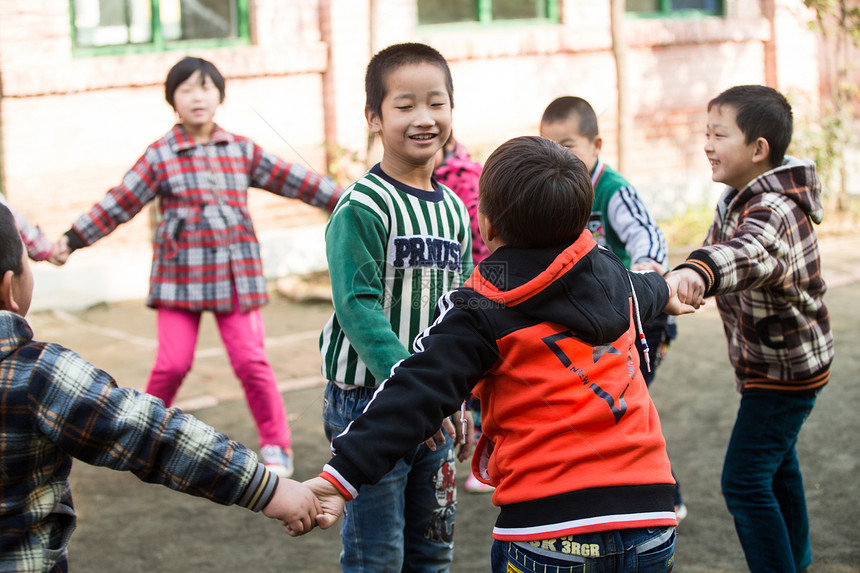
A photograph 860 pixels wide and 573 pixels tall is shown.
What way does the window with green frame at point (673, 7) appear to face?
toward the camera

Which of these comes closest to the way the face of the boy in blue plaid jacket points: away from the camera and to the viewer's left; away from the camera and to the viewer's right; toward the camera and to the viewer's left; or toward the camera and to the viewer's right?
away from the camera and to the viewer's right

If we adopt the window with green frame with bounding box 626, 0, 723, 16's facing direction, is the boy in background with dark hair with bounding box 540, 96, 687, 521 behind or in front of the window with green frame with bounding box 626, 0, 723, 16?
in front

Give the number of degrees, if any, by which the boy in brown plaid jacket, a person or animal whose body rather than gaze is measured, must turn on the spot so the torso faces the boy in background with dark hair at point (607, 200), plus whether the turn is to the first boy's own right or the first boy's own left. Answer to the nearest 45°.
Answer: approximately 45° to the first boy's own right

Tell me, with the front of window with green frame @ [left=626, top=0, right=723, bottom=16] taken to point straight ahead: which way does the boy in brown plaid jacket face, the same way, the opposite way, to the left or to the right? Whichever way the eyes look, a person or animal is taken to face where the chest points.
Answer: to the right

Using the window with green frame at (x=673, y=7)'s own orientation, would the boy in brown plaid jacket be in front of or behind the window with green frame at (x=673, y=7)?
in front

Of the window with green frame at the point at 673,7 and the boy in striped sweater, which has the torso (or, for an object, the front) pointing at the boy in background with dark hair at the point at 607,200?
the window with green frame

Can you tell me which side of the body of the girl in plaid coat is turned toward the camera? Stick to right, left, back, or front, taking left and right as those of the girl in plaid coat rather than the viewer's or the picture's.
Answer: front

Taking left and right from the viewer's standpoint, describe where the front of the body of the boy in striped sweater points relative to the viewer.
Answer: facing the viewer and to the right of the viewer

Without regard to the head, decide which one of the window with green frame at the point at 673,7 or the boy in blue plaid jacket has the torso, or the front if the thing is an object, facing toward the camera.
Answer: the window with green frame

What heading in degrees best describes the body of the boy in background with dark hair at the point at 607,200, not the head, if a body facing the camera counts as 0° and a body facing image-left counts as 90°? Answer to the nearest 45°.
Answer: approximately 45°

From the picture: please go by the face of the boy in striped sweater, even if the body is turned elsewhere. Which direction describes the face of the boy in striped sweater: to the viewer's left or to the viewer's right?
to the viewer's right

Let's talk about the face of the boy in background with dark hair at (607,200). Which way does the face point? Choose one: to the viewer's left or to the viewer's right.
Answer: to the viewer's left

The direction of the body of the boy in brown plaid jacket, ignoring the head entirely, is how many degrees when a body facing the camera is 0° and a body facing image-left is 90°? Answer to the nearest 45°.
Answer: approximately 90°
